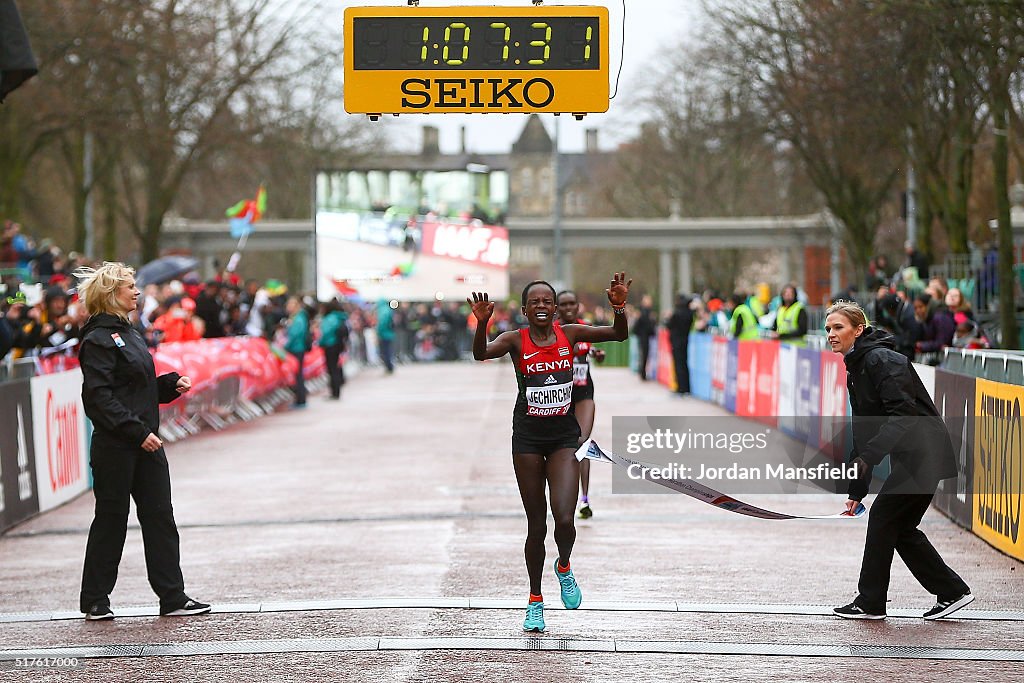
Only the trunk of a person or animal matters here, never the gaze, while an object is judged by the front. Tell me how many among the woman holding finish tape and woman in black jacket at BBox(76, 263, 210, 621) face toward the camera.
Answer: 0

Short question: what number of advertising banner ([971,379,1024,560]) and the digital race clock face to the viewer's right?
0

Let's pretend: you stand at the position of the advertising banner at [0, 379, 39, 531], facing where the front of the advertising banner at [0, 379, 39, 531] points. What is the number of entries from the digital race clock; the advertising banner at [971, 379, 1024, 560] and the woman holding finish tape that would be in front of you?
3

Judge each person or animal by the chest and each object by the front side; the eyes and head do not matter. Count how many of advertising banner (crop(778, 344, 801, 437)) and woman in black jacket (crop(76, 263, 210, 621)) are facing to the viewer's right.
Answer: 1

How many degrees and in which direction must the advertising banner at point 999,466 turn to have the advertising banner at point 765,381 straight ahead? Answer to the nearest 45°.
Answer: approximately 135° to its right

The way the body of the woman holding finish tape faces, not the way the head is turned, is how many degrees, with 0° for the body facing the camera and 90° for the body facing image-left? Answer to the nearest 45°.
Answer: approximately 90°

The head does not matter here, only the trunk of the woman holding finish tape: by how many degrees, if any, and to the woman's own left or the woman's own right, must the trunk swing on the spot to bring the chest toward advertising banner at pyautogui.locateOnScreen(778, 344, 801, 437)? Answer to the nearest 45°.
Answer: approximately 90° to the woman's own right

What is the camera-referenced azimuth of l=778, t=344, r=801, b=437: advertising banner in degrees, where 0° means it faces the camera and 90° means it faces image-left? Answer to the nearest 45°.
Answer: approximately 45°

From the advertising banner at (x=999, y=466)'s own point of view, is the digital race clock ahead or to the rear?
ahead
